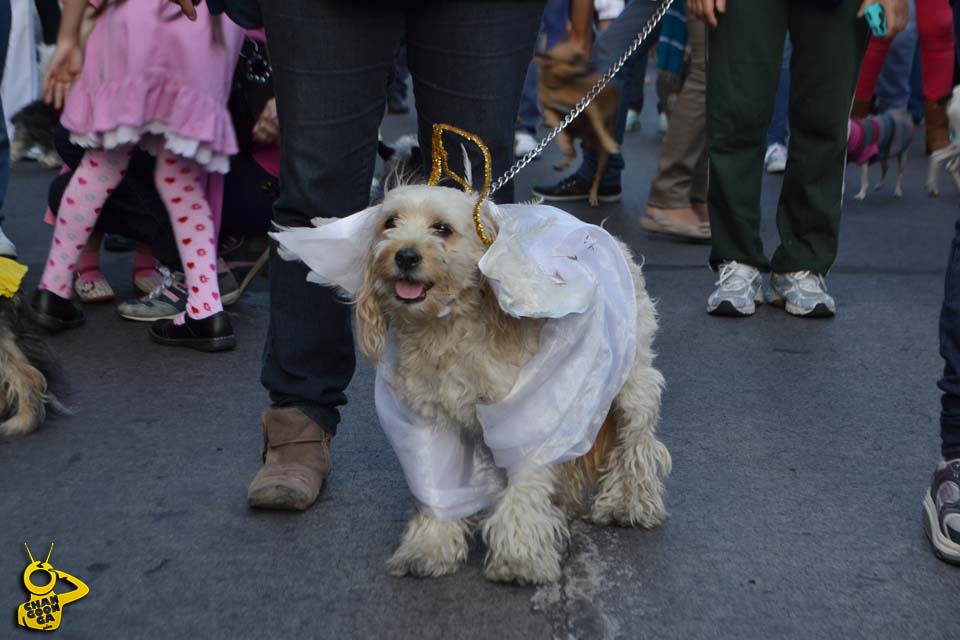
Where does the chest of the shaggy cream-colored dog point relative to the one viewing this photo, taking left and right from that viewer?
facing the viewer and to the left of the viewer
